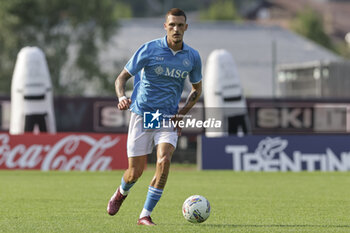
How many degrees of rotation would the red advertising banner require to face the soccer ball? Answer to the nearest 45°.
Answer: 0° — it already faces it

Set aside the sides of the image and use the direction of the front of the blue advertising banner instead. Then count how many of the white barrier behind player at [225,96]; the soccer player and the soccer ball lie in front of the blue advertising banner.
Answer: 2

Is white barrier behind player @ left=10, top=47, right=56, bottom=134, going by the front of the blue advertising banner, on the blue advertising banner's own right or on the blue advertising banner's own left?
on the blue advertising banner's own right

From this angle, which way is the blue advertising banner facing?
toward the camera

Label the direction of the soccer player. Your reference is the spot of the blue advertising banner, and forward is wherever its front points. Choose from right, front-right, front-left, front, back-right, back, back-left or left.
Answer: front

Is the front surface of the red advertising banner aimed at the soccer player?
yes

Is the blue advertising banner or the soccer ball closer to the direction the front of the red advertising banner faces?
the soccer ball

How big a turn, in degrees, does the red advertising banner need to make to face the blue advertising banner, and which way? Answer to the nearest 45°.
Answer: approximately 90° to its left

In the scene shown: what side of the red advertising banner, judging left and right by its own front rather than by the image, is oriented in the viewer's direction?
front

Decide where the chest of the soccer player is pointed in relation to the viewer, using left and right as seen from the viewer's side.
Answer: facing the viewer and to the right of the viewer

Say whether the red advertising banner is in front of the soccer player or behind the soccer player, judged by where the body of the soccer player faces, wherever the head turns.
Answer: behind

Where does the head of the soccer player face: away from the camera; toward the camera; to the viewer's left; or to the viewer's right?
toward the camera

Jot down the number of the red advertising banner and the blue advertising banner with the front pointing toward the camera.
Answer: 2

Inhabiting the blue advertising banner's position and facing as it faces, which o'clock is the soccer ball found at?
The soccer ball is roughly at 12 o'clock from the blue advertising banner.
